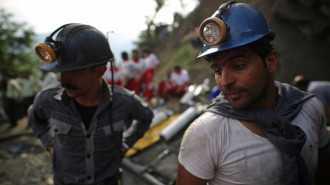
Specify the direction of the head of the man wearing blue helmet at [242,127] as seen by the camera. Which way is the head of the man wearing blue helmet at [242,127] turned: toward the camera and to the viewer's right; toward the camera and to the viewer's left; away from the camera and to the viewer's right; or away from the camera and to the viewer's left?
toward the camera and to the viewer's left

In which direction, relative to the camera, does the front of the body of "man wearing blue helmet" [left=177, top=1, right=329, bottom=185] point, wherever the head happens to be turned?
toward the camera

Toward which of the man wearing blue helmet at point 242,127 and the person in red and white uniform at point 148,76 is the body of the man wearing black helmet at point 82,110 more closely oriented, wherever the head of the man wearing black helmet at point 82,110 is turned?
the man wearing blue helmet

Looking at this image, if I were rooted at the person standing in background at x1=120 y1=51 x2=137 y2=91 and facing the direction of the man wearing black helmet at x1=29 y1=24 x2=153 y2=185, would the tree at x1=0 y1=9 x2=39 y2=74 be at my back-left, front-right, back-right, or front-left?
back-right

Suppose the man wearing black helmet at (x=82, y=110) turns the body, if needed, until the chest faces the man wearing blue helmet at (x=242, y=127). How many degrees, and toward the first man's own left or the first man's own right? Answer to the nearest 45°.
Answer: approximately 45° to the first man's own left
